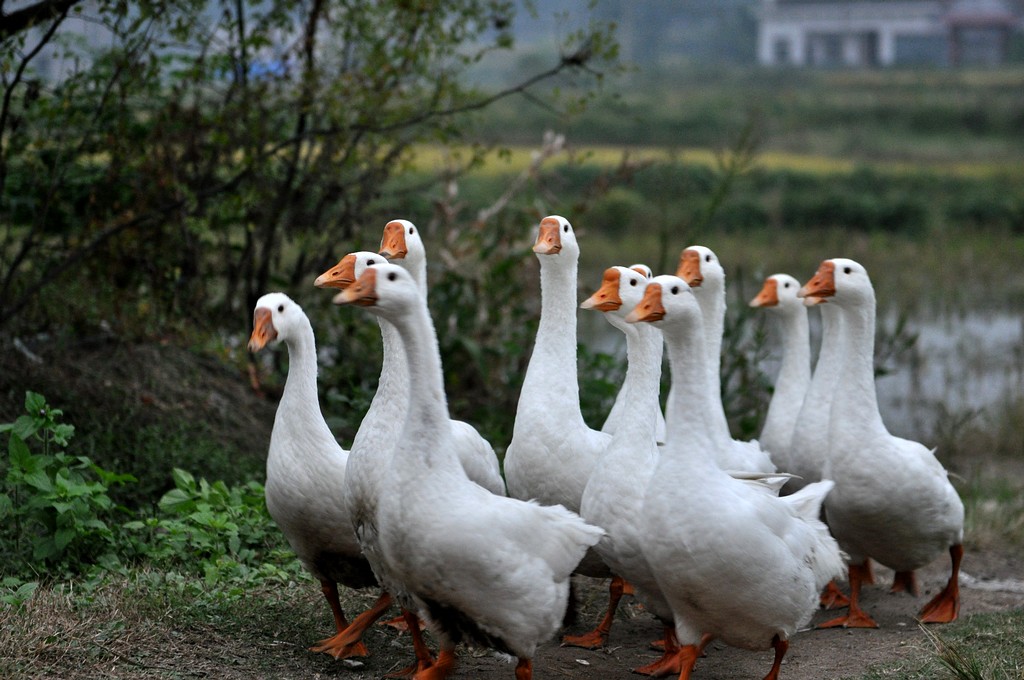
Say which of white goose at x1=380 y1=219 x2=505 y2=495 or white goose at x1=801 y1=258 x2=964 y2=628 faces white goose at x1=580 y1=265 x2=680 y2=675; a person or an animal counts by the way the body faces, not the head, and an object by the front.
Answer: white goose at x1=801 y1=258 x2=964 y2=628

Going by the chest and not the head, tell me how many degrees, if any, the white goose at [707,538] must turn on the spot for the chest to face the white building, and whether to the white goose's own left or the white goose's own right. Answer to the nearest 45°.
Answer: approximately 135° to the white goose's own right

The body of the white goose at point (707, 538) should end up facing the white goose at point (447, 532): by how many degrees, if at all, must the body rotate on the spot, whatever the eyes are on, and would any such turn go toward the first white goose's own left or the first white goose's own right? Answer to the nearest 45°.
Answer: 0° — it already faces it

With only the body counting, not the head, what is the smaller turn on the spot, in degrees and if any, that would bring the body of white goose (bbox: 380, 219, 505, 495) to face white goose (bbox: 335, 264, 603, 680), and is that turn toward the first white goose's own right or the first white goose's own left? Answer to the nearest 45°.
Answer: approximately 45° to the first white goose's own left

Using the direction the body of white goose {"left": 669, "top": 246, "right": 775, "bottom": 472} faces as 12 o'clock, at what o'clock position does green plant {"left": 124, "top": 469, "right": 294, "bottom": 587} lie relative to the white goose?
The green plant is roughly at 1 o'clock from the white goose.

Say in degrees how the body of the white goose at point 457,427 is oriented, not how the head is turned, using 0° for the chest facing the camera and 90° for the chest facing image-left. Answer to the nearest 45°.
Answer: approximately 45°

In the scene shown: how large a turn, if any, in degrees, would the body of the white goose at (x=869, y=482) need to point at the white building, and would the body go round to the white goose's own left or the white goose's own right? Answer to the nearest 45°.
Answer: approximately 135° to the white goose's own right

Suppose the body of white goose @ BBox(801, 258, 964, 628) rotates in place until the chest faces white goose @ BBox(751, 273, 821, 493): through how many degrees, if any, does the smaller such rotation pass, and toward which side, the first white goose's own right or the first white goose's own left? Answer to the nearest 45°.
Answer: approximately 90° to the first white goose's own right

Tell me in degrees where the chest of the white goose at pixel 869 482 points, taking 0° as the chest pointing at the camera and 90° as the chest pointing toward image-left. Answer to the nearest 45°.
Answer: approximately 45°

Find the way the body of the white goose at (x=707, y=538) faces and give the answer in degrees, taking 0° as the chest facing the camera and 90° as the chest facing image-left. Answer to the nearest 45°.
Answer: approximately 45°
